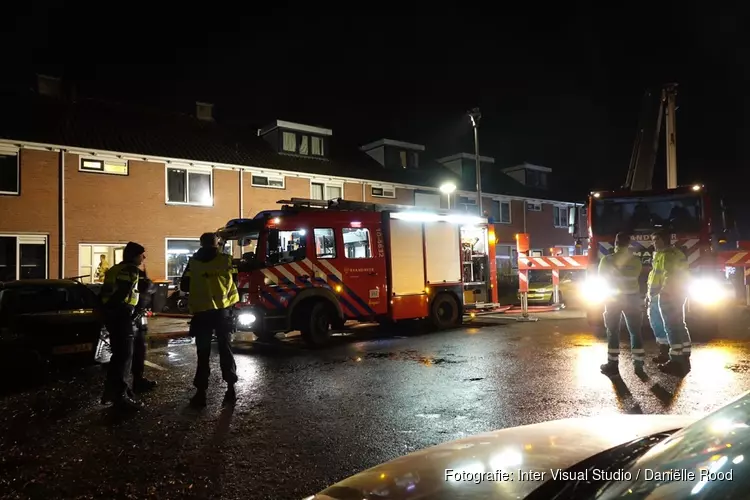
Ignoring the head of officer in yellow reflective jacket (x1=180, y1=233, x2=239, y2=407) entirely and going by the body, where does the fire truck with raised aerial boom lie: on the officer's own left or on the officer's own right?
on the officer's own right

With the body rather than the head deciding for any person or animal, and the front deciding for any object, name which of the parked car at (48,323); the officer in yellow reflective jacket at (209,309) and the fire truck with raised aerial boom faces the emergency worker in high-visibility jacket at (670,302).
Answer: the fire truck with raised aerial boom

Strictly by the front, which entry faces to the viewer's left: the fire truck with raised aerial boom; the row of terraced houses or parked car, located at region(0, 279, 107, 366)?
the parked car

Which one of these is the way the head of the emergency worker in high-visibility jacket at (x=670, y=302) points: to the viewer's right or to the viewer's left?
to the viewer's left

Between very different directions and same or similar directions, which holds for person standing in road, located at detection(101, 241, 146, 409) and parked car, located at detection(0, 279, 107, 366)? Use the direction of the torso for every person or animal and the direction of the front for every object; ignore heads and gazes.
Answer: very different directions

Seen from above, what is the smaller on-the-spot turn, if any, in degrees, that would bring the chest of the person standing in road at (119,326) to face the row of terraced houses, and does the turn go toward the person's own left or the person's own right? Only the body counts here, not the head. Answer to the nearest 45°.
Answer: approximately 90° to the person's own left

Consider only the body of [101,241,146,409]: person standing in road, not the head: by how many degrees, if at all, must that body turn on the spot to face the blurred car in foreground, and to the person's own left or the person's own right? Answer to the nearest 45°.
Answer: approximately 90° to the person's own right

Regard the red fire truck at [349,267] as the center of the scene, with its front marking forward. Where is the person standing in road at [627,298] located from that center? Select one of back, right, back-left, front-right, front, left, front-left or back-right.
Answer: left

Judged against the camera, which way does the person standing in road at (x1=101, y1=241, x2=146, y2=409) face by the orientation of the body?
to the viewer's right

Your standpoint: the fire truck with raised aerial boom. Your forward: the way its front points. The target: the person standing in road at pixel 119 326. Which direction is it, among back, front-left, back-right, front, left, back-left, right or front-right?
front-right

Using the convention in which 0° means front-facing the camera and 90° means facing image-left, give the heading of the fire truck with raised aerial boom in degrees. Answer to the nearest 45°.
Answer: approximately 0°

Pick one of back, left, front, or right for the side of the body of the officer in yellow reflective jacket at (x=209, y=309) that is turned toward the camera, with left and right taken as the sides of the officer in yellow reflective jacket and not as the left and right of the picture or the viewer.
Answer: back

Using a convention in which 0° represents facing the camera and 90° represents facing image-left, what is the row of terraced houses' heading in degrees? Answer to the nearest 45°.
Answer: approximately 315°
